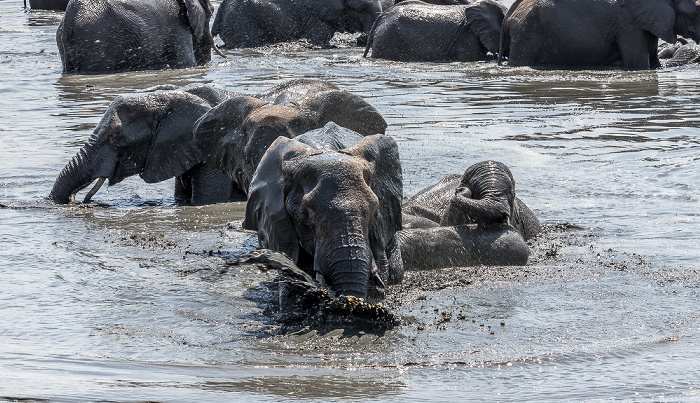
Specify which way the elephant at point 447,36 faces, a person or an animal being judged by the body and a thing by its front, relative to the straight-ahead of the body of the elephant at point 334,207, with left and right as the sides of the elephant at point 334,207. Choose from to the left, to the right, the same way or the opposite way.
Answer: to the left

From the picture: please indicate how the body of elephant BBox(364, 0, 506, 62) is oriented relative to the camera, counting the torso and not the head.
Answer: to the viewer's right

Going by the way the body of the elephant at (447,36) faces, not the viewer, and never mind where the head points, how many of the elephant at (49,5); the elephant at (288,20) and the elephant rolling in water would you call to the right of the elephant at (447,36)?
1

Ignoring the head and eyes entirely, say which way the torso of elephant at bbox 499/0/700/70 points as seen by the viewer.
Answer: to the viewer's right

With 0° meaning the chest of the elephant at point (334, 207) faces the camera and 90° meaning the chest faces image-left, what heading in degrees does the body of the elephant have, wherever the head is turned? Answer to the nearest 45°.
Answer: approximately 0°

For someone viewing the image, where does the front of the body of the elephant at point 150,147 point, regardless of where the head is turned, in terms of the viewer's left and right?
facing to the left of the viewer

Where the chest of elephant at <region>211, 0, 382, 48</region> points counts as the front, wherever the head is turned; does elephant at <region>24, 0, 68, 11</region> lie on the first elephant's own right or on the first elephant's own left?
on the first elephant's own left

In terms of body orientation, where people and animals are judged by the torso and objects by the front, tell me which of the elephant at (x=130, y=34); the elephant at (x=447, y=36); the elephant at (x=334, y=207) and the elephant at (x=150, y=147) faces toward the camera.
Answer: the elephant at (x=334, y=207)

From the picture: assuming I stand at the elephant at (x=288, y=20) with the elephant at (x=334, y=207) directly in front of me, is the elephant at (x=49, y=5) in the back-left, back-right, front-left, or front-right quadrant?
back-right

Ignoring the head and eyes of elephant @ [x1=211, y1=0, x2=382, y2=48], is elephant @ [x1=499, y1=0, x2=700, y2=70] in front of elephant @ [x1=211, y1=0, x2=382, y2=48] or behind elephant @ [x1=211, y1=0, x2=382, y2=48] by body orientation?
in front

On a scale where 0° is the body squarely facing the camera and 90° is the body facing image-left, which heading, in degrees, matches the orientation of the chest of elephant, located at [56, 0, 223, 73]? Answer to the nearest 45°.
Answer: approximately 225°

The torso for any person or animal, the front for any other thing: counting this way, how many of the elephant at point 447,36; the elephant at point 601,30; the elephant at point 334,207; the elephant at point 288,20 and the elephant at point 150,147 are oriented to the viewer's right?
3

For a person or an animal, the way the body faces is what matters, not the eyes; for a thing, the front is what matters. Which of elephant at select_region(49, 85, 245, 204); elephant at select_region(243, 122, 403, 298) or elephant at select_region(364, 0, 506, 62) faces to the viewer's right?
elephant at select_region(364, 0, 506, 62)

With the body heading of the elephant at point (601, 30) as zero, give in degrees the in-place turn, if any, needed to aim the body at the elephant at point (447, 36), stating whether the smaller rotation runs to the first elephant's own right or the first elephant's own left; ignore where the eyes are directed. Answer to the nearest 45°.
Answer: approximately 180°
